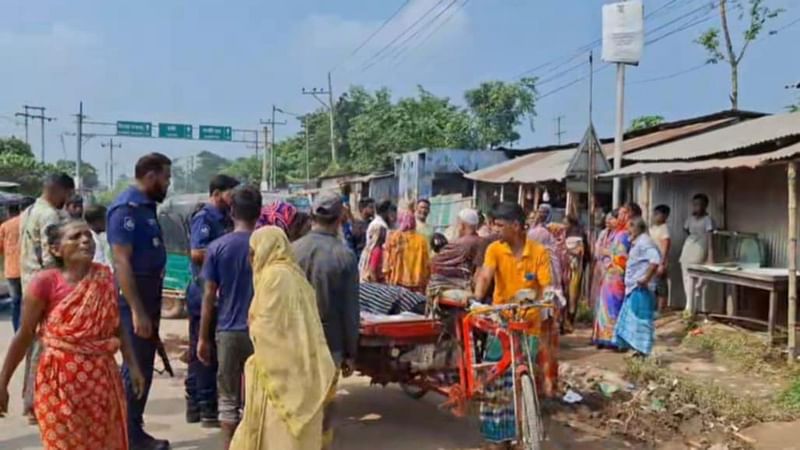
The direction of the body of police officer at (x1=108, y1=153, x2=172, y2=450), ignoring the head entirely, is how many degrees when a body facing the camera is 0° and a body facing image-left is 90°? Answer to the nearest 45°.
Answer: approximately 270°

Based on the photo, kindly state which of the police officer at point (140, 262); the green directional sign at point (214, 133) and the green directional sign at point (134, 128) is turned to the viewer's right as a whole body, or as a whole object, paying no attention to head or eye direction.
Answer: the police officer

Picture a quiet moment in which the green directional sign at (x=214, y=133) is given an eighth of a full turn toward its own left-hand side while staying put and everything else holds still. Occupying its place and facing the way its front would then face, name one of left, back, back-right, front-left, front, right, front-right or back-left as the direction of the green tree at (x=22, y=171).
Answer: right

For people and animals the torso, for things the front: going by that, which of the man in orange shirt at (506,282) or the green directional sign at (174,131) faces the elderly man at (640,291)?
the green directional sign

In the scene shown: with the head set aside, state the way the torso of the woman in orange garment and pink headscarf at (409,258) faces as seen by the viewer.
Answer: away from the camera

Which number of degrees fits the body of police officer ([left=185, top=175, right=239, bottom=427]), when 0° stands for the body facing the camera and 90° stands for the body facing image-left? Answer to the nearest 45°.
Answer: approximately 270°

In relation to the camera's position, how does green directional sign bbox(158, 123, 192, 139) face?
facing the viewer

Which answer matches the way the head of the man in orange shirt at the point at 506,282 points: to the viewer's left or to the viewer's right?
to the viewer's left

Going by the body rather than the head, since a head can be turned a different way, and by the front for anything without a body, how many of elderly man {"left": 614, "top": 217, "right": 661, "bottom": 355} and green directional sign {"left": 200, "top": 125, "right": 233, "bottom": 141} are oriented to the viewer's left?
1

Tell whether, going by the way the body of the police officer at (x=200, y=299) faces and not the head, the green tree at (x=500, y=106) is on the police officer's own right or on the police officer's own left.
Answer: on the police officer's own left

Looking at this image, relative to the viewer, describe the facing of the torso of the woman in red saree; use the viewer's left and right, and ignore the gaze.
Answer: facing the viewer and to the right of the viewer

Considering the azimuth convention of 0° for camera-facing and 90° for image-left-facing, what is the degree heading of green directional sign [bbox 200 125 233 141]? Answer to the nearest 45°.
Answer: approximately 0°

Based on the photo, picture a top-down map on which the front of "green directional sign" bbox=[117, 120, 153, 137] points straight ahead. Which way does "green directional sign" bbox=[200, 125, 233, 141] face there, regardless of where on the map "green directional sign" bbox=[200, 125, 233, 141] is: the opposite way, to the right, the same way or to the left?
the same way

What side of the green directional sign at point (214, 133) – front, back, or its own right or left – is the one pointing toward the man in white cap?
front
